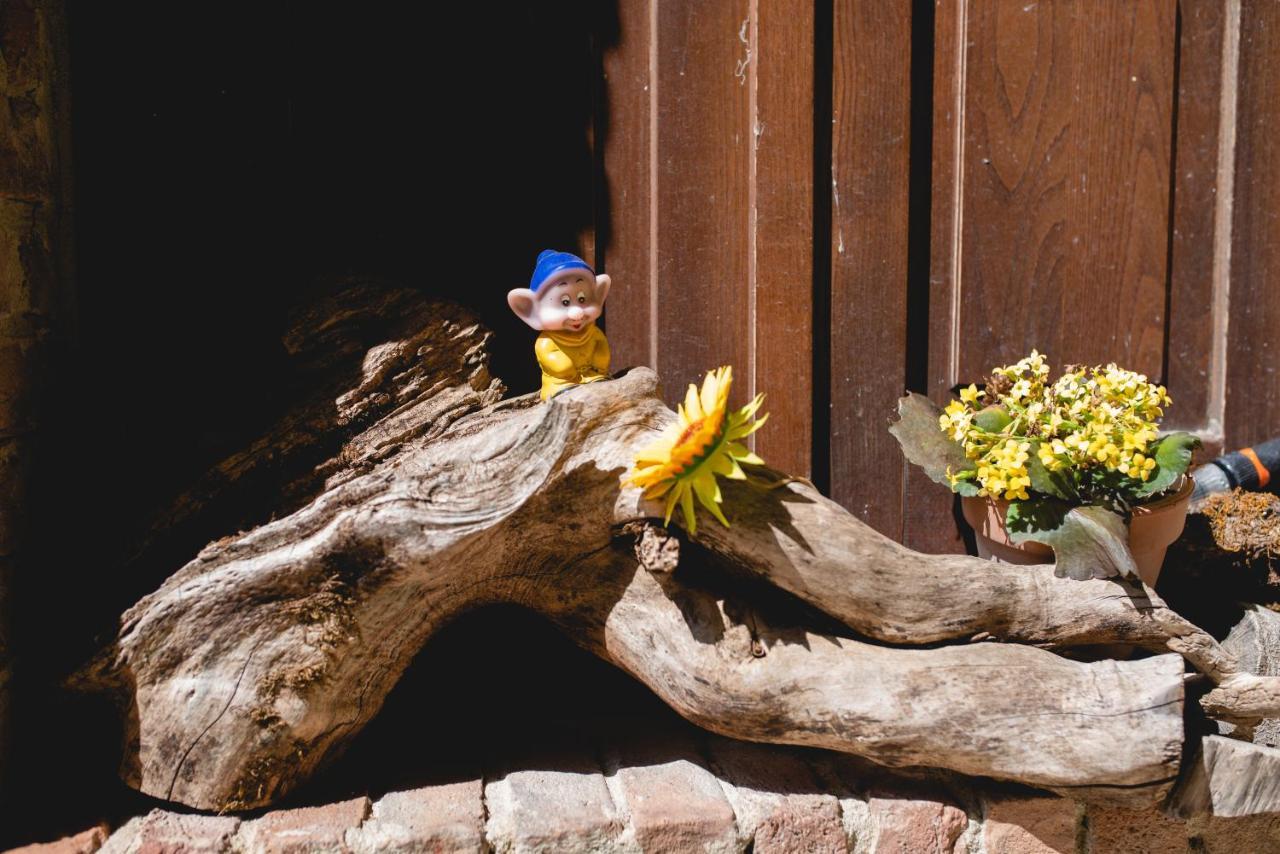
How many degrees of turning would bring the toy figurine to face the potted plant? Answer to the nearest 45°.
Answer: approximately 45° to its left

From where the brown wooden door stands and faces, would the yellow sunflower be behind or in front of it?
in front

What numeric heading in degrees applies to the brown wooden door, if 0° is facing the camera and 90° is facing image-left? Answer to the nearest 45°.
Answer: approximately 0°

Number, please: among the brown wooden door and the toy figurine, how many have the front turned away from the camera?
0

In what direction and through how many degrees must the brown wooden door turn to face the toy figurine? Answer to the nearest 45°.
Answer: approximately 45° to its right
